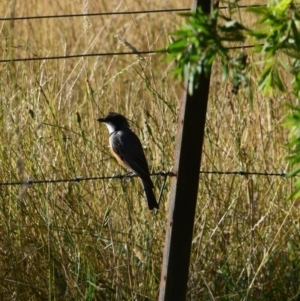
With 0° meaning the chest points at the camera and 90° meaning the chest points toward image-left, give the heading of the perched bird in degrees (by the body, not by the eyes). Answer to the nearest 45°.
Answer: approximately 90°

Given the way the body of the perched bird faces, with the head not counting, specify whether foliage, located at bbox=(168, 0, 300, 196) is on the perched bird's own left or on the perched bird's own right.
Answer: on the perched bird's own left

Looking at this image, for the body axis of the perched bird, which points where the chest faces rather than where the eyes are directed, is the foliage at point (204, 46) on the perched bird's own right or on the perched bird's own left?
on the perched bird's own left
